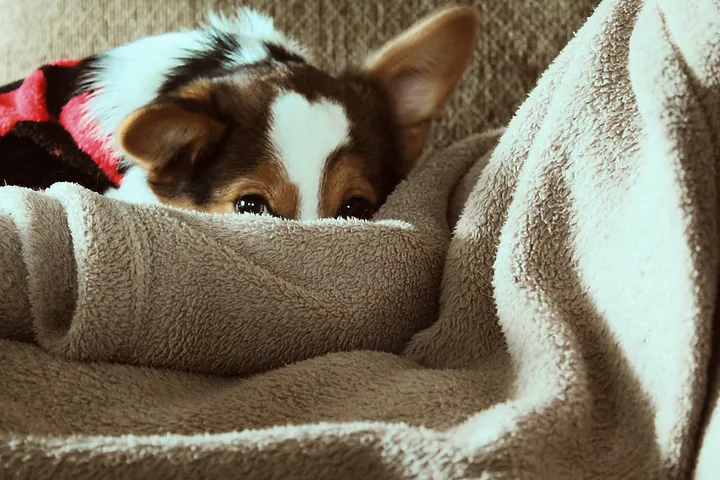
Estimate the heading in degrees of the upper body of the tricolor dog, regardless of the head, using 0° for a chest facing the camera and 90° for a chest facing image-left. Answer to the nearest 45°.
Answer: approximately 315°
